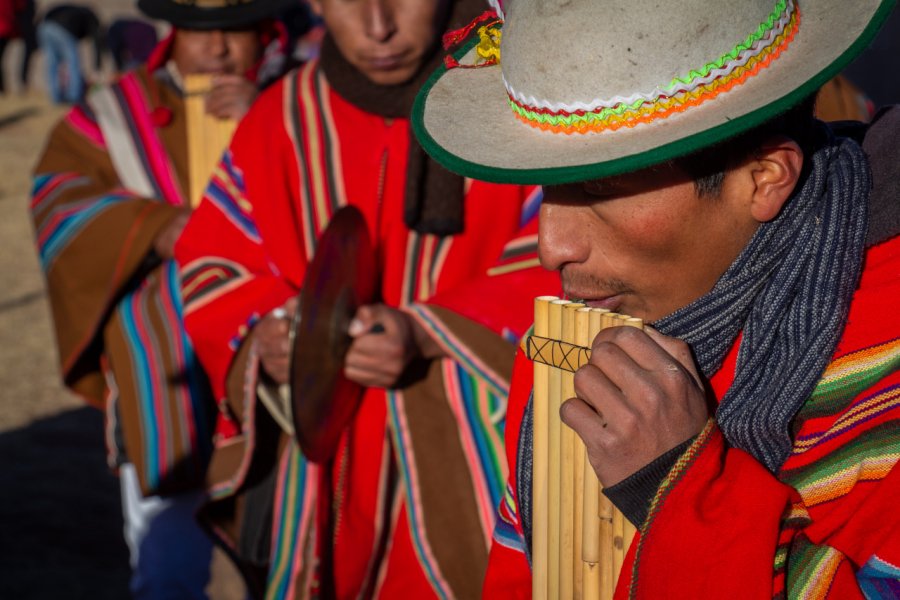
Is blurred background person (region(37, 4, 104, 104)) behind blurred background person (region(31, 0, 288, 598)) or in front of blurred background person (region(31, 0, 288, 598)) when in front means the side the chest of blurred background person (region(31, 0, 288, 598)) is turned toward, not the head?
behind

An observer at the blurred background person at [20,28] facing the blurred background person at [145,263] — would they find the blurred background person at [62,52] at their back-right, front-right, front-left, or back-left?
front-left

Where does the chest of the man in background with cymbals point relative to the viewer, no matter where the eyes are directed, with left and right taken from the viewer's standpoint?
facing the viewer

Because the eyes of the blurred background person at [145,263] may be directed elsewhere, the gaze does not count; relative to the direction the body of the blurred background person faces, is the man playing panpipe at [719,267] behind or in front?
in front

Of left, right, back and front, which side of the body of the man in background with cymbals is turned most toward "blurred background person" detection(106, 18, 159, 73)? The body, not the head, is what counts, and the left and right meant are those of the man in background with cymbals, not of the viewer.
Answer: back

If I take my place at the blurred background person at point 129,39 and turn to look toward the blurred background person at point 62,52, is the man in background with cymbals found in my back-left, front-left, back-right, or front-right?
back-left

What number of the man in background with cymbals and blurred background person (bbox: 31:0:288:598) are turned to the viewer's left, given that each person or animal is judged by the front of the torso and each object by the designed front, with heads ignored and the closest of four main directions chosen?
0

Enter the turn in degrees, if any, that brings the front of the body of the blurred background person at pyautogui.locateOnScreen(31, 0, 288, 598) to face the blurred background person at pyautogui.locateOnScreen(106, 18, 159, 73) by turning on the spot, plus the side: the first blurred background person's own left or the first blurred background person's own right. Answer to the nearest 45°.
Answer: approximately 135° to the first blurred background person's own left
